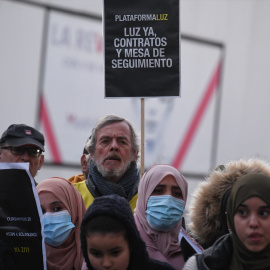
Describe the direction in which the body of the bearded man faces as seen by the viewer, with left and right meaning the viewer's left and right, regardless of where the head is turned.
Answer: facing the viewer

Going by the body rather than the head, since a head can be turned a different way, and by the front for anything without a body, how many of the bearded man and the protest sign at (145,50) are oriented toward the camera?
2

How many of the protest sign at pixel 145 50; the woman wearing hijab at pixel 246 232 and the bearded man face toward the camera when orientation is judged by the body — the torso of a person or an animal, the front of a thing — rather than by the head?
3

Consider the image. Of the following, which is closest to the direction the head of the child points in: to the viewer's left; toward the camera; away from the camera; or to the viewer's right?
toward the camera

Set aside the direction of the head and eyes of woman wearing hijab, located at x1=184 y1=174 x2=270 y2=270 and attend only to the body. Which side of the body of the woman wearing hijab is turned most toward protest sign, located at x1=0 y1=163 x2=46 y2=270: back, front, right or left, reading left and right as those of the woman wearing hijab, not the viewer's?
right

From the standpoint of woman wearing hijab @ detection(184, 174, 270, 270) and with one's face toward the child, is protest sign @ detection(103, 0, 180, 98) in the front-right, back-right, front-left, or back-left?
front-right

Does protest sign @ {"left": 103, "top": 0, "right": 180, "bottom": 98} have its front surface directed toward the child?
yes

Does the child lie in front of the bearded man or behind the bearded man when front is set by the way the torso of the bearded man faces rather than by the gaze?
in front

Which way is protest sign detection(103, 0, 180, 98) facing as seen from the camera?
toward the camera

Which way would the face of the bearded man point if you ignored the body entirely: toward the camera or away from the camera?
toward the camera

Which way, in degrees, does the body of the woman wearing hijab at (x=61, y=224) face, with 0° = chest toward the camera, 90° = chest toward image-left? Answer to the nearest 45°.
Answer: approximately 45°

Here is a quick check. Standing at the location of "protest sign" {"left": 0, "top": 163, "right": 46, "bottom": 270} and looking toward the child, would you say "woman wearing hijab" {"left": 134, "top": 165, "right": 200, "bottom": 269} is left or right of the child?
left

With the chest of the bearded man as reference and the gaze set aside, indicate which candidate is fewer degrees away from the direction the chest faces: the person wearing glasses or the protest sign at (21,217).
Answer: the protest sign

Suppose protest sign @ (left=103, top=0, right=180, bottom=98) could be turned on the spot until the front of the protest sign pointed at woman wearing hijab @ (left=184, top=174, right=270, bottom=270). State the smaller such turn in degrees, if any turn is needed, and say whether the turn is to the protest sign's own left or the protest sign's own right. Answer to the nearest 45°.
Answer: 0° — it already faces them

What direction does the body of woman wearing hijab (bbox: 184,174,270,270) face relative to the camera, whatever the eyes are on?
toward the camera
